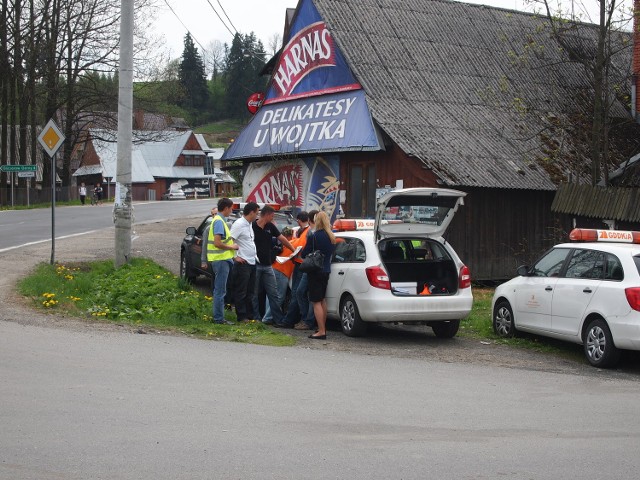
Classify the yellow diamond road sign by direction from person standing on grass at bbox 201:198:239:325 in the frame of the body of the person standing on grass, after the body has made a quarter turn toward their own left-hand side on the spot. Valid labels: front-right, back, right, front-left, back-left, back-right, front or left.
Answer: front-left

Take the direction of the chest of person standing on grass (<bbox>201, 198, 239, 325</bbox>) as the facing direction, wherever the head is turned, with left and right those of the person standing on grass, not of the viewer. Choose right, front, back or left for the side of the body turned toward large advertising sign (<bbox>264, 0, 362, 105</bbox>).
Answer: left

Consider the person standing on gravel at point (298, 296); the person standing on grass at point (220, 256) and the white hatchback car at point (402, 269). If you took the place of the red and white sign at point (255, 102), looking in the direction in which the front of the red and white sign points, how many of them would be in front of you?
3

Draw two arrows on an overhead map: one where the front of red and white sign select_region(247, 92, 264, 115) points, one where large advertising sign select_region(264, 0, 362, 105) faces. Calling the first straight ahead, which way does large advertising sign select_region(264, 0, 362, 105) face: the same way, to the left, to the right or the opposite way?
the same way

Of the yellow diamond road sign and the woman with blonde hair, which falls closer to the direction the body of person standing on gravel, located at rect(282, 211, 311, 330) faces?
the yellow diamond road sign

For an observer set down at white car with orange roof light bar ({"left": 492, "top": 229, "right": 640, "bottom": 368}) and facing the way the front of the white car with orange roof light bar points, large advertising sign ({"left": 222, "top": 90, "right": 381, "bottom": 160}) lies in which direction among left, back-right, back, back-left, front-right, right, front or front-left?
front

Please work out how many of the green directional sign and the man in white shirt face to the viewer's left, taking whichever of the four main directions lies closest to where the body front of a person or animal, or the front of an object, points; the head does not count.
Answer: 0

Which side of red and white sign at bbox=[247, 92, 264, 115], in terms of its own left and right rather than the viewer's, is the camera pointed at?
front

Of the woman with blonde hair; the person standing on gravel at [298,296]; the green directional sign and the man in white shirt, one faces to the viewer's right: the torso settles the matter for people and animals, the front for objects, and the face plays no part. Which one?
the man in white shirt

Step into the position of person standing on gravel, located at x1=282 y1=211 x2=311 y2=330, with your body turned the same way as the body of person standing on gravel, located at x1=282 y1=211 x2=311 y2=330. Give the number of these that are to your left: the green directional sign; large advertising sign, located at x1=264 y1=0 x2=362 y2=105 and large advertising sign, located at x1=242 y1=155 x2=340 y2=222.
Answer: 0

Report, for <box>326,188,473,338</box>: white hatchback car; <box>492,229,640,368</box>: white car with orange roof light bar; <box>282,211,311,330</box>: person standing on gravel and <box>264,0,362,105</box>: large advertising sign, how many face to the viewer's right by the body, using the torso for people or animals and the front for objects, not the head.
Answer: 0

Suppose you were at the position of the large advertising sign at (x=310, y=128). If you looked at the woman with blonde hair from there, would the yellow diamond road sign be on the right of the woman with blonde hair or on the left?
right

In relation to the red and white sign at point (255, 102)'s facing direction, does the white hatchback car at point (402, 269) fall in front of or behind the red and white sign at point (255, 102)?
in front

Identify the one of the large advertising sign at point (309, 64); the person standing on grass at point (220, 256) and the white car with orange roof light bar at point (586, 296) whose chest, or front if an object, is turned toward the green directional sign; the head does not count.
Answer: the white car with orange roof light bar

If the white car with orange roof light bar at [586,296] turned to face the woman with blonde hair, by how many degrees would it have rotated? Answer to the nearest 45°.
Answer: approximately 45° to its left

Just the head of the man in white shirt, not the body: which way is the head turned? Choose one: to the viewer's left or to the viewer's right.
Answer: to the viewer's right

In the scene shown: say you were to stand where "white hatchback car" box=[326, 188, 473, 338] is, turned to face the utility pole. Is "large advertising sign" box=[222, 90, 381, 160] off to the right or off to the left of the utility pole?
right

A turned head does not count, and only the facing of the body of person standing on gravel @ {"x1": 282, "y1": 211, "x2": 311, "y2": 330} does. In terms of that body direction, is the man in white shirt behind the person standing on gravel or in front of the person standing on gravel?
in front

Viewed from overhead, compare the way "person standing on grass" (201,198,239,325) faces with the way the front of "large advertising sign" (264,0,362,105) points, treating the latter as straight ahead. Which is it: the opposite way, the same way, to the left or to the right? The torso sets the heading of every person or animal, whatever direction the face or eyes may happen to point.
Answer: to the left

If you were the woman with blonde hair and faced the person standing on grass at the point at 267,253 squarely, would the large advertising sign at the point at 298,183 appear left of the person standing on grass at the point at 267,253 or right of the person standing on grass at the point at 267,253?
right
